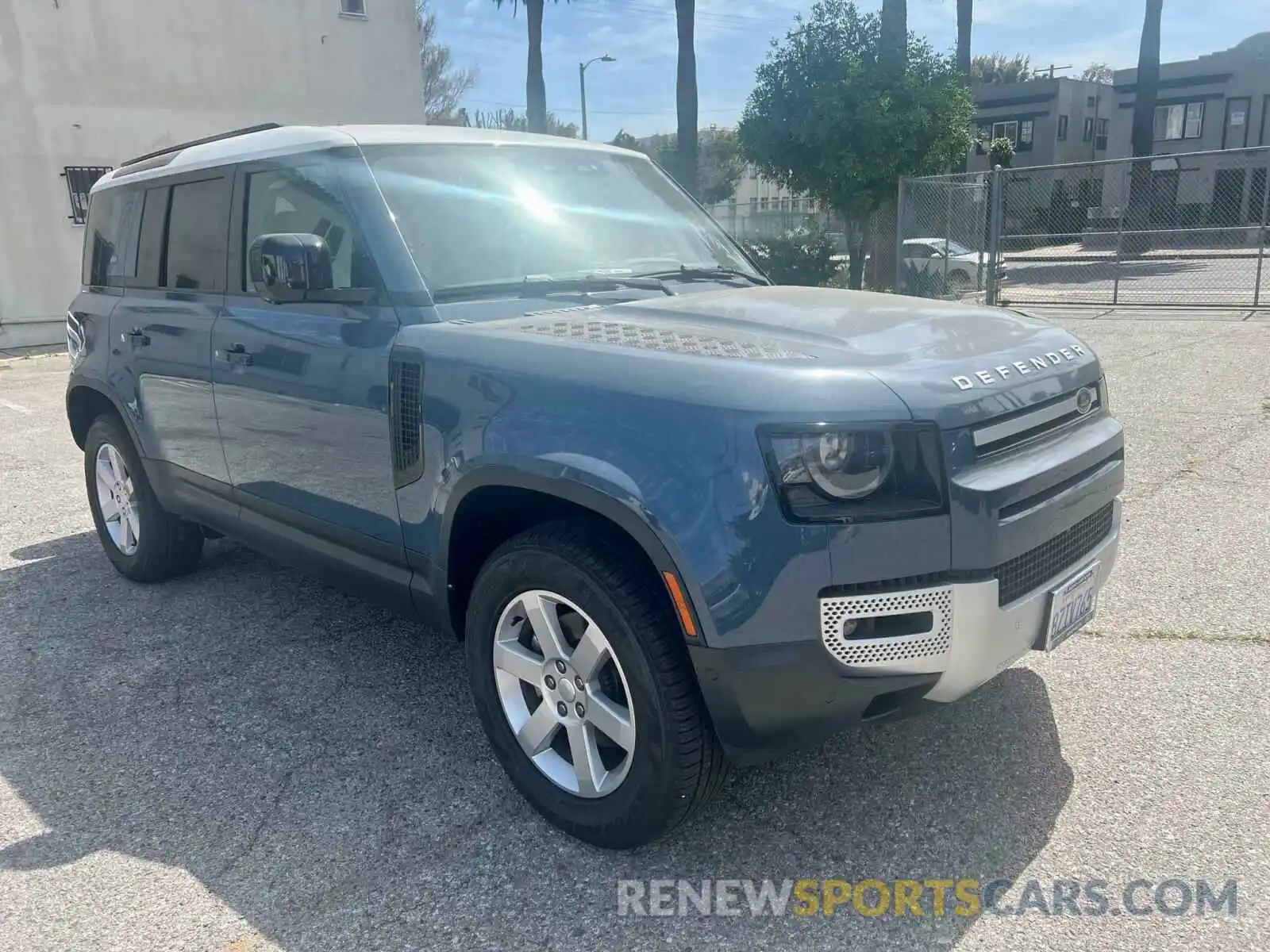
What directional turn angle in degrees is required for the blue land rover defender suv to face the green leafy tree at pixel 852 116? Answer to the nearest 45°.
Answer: approximately 135° to its left

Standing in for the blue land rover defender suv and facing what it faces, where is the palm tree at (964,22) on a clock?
The palm tree is roughly at 8 o'clock from the blue land rover defender suv.

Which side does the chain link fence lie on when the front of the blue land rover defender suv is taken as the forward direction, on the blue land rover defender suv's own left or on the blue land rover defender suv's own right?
on the blue land rover defender suv's own left

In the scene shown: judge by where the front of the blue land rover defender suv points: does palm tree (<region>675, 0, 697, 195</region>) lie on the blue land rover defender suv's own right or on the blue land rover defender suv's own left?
on the blue land rover defender suv's own left

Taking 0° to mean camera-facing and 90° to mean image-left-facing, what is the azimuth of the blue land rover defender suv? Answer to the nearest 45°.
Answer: approximately 315°

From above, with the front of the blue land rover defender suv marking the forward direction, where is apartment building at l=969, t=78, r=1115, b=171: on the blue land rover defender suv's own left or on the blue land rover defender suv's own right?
on the blue land rover defender suv's own left

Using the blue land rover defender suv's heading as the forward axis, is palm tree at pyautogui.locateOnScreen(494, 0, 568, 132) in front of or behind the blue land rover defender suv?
behind

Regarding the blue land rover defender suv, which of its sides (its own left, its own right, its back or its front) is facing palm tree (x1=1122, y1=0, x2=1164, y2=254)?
left

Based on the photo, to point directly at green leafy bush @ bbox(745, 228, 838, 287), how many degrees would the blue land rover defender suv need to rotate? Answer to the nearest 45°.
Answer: approximately 135° to its left

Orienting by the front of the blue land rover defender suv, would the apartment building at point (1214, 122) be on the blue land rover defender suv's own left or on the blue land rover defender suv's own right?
on the blue land rover defender suv's own left
